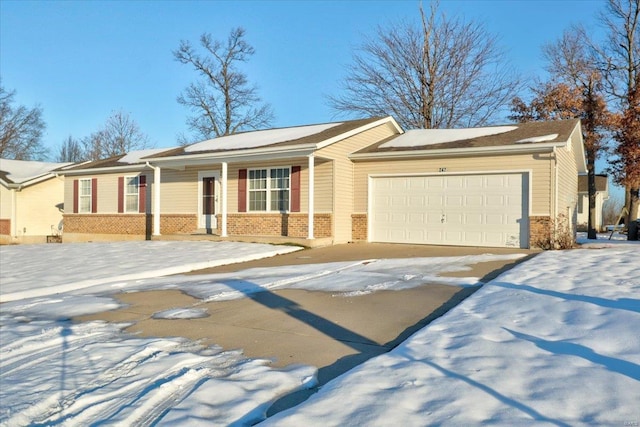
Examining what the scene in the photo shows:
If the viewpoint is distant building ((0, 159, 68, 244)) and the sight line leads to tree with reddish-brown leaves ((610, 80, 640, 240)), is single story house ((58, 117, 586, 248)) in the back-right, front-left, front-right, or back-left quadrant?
front-right

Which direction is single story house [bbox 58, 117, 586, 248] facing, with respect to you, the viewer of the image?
facing the viewer and to the left of the viewer

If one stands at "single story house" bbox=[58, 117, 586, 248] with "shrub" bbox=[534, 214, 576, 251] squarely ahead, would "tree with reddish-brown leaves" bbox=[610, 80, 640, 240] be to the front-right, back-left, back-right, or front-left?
front-left

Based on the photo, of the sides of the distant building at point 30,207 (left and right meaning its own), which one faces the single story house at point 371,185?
left

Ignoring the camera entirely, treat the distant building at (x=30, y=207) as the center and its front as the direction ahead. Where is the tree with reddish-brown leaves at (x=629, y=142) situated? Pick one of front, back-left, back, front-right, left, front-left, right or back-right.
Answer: left

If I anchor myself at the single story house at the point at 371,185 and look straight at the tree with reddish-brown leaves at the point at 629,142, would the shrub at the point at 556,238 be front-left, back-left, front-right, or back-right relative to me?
front-right

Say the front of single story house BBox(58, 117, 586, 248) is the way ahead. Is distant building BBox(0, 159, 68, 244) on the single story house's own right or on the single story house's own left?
on the single story house's own right

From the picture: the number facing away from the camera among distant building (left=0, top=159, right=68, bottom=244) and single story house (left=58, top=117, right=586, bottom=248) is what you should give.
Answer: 0

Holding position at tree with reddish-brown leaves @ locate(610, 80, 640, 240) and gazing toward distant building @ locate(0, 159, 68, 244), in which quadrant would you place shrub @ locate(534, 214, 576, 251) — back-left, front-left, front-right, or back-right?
front-left
